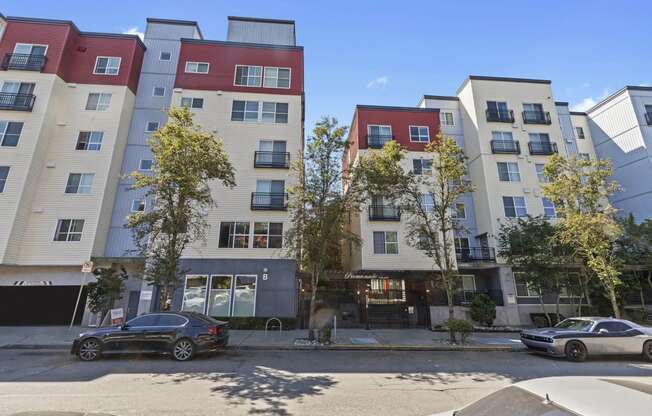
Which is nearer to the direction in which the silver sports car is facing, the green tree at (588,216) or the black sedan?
the black sedan

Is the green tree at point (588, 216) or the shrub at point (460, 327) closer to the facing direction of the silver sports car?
the shrub

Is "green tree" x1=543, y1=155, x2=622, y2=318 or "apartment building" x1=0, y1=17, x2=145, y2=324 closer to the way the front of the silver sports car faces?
the apartment building

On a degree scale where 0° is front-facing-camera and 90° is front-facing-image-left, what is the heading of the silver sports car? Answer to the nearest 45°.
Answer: approximately 45°

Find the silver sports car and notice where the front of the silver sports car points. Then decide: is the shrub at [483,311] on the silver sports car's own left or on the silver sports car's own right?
on the silver sports car's own right

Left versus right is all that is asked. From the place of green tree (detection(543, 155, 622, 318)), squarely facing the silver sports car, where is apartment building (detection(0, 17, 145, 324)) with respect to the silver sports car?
right

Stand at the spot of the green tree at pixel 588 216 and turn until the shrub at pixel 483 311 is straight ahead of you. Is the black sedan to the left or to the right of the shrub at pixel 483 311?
left

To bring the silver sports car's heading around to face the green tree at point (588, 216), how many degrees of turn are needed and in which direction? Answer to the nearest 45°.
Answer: approximately 135° to its right

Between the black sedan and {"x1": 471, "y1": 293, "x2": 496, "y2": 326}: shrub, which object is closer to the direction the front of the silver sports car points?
the black sedan
